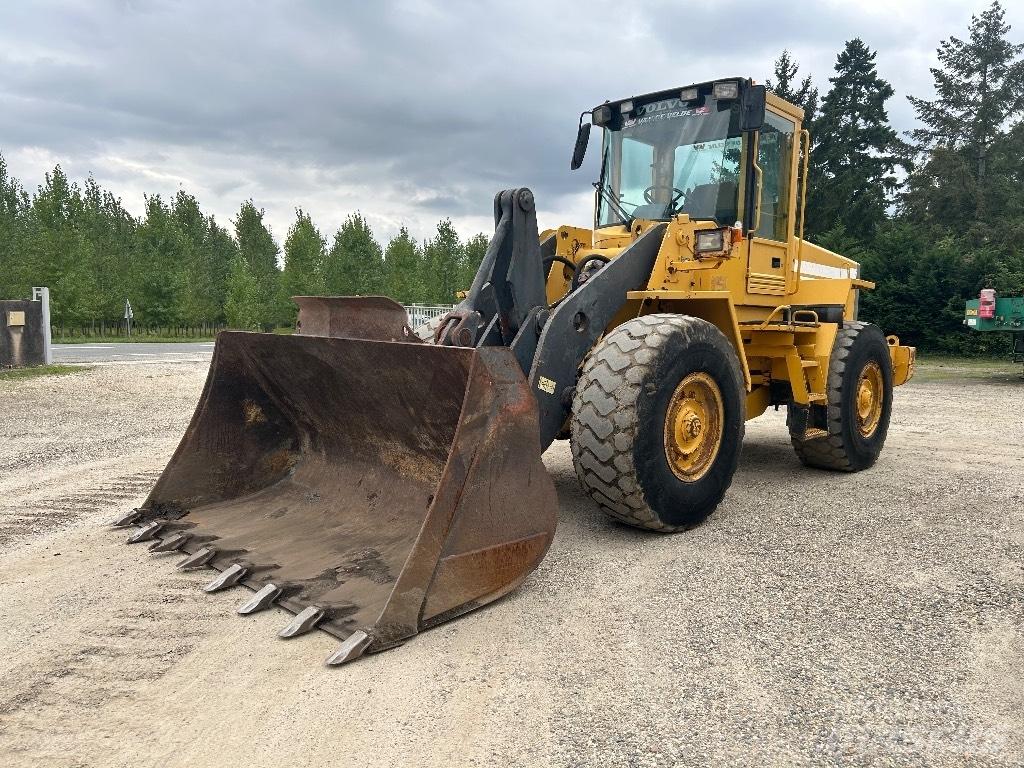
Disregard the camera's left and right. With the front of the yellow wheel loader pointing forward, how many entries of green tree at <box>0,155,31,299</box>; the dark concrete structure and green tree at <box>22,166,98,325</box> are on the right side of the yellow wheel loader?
3

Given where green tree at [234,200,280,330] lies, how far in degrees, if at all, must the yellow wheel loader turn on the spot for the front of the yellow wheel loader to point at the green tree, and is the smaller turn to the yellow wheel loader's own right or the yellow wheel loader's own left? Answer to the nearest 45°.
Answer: approximately 135° to the yellow wheel loader's own right

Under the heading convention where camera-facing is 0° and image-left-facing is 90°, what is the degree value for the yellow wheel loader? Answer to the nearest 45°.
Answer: approximately 45°

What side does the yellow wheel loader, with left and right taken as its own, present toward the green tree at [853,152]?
back

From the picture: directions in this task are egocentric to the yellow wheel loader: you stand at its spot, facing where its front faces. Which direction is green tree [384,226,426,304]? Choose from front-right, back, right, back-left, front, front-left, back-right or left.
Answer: back-right

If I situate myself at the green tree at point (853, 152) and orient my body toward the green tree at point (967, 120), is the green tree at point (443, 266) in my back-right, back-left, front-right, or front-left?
back-left

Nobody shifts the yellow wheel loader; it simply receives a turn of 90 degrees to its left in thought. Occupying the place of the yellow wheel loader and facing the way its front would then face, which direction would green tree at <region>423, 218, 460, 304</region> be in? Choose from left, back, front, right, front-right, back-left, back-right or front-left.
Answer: back-left

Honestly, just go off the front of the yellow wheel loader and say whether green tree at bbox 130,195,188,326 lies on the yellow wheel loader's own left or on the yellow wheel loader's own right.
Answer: on the yellow wheel loader's own right

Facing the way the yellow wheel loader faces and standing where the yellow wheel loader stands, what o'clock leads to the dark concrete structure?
The dark concrete structure is roughly at 3 o'clock from the yellow wheel loader.

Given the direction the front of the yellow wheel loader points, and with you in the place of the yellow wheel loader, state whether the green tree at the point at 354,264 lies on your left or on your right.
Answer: on your right

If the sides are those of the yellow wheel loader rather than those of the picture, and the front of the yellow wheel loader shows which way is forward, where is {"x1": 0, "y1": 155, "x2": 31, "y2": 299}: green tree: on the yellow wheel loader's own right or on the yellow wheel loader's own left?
on the yellow wheel loader's own right

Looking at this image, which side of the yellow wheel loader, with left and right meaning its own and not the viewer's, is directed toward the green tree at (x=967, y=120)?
back
